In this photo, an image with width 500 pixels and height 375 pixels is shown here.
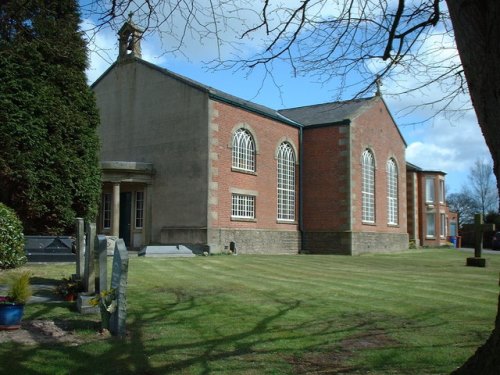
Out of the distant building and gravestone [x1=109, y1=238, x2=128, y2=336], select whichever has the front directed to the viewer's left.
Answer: the gravestone

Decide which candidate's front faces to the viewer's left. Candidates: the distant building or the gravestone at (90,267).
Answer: the gravestone

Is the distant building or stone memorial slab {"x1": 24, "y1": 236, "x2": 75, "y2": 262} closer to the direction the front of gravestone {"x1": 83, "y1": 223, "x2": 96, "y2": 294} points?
the stone memorial slab

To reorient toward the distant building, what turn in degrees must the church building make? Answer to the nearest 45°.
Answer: approximately 180°

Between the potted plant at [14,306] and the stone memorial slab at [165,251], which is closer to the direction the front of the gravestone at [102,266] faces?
the potted plant

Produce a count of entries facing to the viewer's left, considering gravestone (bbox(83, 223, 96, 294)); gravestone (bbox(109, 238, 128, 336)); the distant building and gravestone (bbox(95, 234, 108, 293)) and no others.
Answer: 3

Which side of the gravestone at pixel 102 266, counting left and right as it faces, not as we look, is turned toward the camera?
left

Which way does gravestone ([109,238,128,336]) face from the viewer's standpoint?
to the viewer's left

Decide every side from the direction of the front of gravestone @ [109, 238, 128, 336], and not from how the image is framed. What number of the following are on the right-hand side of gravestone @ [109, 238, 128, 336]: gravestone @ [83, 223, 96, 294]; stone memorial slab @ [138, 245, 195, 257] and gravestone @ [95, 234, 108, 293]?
3

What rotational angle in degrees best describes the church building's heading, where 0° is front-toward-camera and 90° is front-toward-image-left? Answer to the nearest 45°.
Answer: approximately 45°

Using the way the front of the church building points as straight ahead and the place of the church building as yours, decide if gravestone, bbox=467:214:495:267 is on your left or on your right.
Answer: on your left

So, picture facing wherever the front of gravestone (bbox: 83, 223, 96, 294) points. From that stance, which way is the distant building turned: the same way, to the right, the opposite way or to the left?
to the left

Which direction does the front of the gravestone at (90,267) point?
to the viewer's left
